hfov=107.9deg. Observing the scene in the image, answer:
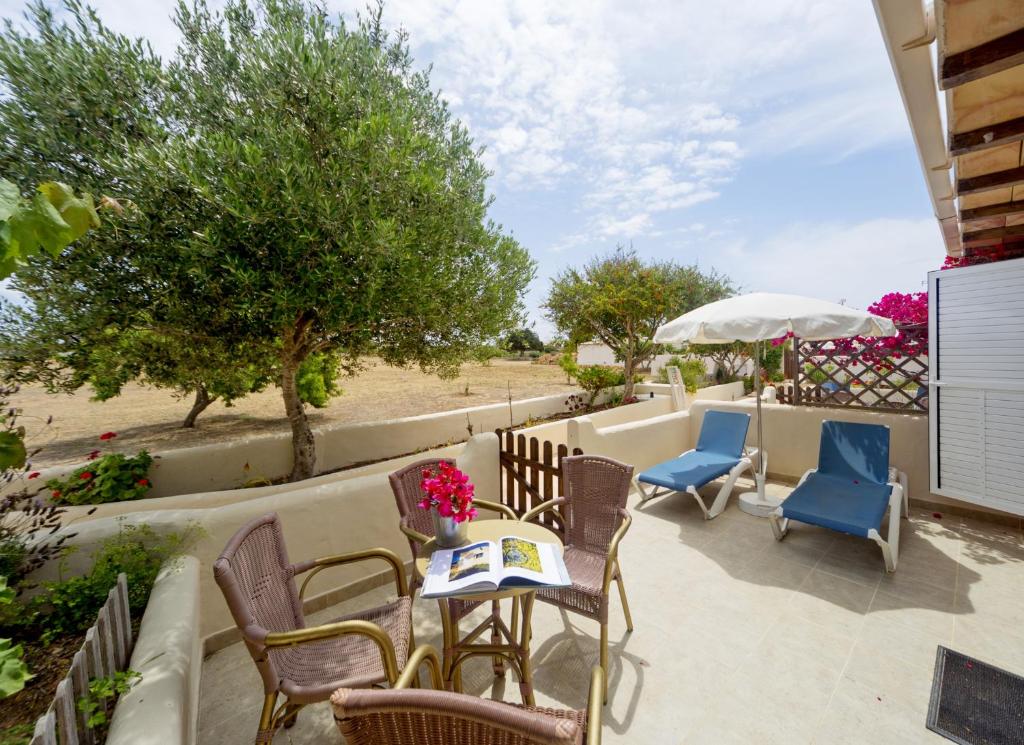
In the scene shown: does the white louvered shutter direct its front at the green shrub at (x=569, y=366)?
no

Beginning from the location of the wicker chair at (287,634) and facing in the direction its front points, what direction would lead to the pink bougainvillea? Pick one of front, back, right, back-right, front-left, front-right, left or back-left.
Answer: front

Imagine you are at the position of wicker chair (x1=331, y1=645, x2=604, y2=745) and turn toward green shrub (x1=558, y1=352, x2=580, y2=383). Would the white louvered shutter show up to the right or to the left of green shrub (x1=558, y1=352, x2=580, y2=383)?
right

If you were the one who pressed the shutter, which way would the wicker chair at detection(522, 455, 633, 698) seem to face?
facing the viewer and to the left of the viewer

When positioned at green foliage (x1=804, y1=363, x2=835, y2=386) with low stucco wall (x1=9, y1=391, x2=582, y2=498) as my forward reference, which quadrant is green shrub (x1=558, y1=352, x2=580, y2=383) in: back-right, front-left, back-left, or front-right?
front-right

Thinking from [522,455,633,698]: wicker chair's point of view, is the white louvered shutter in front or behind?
behind

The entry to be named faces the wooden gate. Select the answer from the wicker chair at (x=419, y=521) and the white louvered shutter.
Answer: the white louvered shutter

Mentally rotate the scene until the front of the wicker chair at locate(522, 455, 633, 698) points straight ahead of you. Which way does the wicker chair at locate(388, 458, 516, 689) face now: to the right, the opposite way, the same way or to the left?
to the left

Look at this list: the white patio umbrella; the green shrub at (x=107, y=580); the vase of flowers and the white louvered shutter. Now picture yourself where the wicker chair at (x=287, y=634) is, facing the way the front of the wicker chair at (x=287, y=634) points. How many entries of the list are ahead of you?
3

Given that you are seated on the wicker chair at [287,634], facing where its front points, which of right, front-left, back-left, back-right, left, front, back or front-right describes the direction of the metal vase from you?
front

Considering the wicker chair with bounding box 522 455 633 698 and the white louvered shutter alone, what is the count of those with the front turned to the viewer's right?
0

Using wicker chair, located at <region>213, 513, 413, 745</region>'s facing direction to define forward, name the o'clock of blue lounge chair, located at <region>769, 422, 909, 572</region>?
The blue lounge chair is roughly at 12 o'clock from the wicker chair.

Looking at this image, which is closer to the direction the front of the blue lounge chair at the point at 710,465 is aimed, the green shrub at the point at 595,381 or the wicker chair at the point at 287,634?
the wicker chair

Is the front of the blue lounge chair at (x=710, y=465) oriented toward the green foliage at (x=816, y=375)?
no

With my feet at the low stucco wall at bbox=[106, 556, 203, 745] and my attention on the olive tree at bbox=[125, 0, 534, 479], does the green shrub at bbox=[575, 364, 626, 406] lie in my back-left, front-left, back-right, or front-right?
front-right

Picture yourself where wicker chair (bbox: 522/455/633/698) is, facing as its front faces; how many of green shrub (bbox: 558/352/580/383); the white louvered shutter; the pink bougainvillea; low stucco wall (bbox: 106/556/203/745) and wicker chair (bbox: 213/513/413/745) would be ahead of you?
2

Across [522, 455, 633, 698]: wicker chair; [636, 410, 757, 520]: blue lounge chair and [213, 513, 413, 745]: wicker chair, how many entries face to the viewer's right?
1

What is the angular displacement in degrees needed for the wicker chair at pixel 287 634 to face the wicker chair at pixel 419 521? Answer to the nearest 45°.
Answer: approximately 45° to its left

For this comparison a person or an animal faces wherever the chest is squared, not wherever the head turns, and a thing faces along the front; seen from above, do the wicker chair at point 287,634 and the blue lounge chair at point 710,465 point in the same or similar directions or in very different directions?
very different directions

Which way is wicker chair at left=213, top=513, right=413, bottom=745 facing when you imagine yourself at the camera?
facing to the right of the viewer

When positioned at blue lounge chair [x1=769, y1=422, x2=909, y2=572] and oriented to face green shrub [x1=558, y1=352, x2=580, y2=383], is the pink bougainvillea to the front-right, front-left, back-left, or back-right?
front-right
